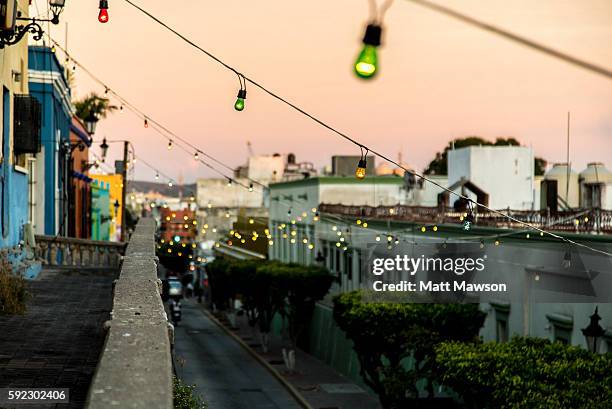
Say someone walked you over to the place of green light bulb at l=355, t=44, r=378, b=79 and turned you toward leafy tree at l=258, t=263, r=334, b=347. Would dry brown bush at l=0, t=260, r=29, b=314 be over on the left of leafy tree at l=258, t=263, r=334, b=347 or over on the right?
left

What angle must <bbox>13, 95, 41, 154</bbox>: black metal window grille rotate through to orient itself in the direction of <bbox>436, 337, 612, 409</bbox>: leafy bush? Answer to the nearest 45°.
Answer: approximately 45° to its right

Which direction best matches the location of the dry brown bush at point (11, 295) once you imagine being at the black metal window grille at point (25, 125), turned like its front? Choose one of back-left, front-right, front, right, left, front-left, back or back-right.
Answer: right

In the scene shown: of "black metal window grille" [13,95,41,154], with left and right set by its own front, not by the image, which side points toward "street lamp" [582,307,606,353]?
front

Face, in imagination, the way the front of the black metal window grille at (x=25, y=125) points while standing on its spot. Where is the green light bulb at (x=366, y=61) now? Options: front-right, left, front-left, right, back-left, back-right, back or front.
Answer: right

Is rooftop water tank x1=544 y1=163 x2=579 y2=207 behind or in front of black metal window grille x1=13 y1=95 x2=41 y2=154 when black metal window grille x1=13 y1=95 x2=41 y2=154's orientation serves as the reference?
in front

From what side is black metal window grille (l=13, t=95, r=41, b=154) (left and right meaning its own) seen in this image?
right

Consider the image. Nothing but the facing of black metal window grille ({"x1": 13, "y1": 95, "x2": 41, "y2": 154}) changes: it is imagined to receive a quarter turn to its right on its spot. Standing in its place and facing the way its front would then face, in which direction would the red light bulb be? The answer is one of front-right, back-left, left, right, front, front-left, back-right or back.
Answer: front

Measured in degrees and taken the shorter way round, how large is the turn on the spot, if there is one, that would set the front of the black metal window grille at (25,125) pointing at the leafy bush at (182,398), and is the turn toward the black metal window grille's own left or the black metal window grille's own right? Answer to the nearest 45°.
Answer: approximately 90° to the black metal window grille's own right
